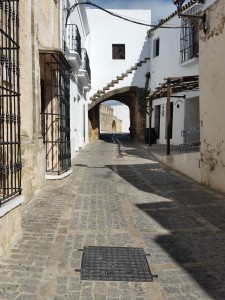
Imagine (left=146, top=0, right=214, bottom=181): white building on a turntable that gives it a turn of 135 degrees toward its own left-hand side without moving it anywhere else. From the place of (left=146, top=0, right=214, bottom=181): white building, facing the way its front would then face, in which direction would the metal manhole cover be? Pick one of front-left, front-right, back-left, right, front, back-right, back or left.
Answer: right

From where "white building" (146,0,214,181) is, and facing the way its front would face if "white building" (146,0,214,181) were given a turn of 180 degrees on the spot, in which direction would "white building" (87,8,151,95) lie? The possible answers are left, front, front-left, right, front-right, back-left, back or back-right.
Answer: left

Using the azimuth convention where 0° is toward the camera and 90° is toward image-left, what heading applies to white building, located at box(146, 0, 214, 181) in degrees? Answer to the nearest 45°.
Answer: approximately 45°
